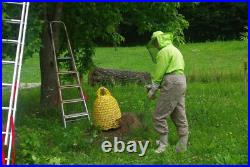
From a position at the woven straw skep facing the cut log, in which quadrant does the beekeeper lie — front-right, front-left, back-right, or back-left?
back-right

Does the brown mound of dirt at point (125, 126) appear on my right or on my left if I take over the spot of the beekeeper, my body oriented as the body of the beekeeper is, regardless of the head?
on my right

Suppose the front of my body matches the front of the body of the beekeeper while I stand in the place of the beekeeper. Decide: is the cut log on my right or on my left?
on my right

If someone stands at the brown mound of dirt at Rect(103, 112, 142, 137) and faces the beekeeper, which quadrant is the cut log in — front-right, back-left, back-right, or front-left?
back-left

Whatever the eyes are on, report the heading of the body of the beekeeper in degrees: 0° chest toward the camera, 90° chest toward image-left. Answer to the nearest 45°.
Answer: approximately 90°
